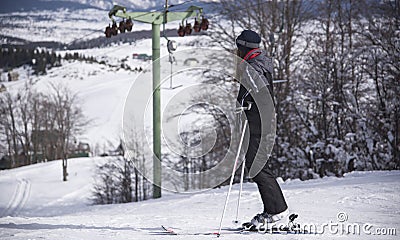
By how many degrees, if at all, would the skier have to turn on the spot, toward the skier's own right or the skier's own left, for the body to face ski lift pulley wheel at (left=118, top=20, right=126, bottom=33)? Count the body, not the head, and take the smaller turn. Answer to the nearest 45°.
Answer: approximately 45° to the skier's own right

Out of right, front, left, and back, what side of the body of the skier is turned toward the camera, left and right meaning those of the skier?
left

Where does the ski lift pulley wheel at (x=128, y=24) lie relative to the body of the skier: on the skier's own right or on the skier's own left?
on the skier's own right
